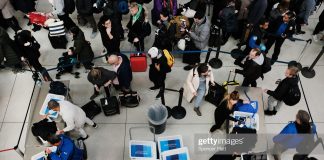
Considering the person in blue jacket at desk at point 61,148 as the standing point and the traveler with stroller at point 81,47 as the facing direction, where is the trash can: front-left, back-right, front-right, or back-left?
front-right

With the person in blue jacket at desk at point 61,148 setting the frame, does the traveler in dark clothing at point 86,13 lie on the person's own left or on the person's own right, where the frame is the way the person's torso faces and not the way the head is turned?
on the person's own right

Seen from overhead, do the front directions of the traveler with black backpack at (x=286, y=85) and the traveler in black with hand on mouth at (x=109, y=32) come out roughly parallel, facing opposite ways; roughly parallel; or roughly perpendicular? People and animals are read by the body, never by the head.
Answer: roughly perpendicular

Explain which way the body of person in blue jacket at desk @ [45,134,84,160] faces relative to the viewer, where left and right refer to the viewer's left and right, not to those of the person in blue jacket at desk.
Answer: facing to the left of the viewer

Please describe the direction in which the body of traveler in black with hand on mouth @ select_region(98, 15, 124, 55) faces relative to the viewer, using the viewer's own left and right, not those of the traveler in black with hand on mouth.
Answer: facing the viewer

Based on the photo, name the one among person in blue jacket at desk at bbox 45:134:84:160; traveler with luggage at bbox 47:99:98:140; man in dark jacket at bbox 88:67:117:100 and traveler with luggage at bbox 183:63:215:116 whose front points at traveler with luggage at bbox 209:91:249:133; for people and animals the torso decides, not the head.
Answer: traveler with luggage at bbox 183:63:215:116

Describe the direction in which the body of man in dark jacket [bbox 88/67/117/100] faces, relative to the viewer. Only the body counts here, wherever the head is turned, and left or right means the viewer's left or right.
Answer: facing the viewer and to the left of the viewer

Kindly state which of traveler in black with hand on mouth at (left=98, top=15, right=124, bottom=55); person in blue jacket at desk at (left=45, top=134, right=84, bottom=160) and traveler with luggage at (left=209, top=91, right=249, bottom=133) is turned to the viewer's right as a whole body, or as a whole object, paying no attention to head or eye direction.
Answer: traveler with luggage at (left=209, top=91, right=249, bottom=133)

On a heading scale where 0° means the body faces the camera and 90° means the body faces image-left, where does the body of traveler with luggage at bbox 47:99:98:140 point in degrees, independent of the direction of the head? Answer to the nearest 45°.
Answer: approximately 90°
